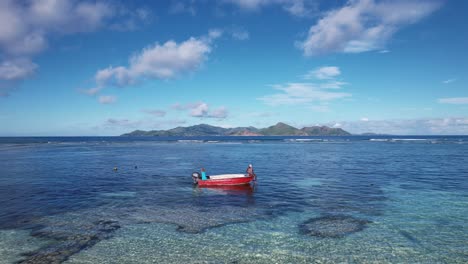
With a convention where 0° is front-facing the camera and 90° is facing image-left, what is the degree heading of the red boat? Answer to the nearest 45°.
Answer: approximately 270°

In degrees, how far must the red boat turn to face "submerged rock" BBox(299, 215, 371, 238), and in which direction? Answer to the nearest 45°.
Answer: approximately 45° to its right
